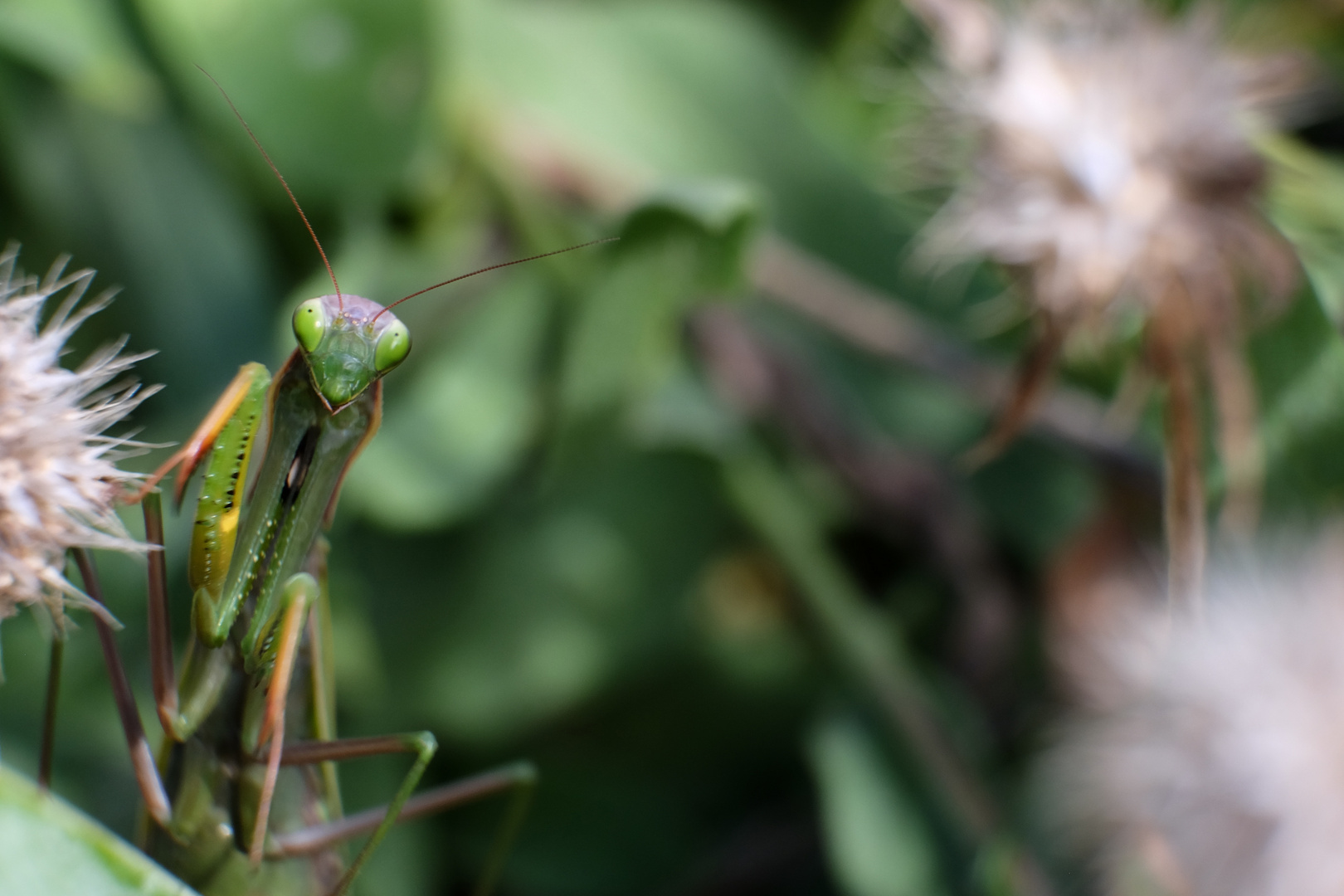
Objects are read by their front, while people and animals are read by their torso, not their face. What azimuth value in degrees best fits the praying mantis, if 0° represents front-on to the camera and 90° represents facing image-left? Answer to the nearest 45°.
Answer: approximately 0°
